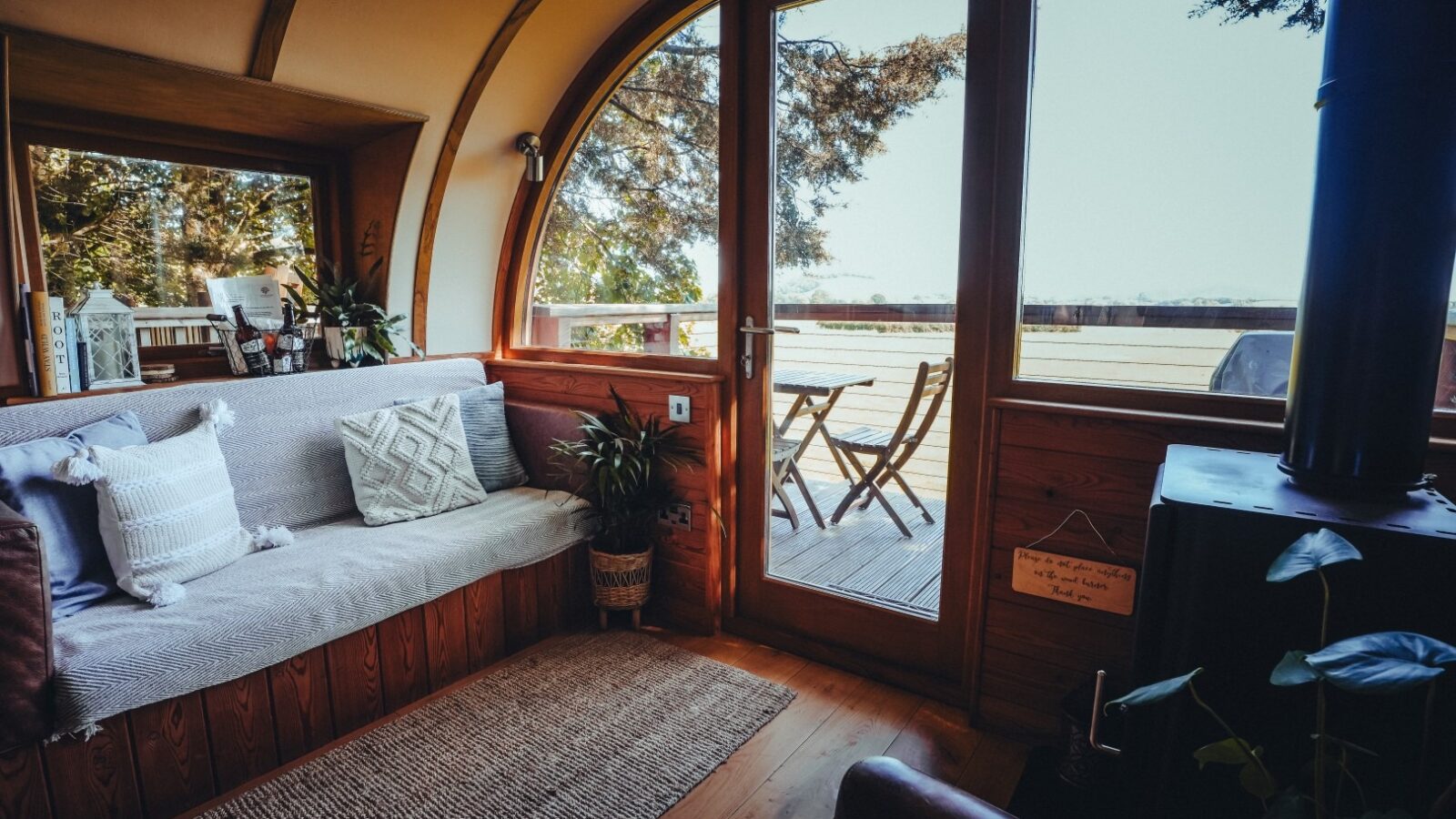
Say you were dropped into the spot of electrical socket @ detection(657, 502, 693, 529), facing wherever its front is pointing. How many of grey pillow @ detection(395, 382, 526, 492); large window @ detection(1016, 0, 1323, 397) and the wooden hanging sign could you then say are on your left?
2

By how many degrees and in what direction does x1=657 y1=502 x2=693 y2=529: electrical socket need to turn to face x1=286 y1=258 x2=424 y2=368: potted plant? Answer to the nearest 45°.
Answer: approximately 45° to its right

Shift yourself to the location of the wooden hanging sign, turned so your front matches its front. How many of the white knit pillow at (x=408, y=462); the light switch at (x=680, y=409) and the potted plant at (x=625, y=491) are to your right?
3

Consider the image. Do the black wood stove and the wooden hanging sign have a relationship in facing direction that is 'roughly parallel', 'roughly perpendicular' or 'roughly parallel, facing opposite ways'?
roughly parallel

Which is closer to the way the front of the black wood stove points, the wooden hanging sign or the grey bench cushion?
the grey bench cushion

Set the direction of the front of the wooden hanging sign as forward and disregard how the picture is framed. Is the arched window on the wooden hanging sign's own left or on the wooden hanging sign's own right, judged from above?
on the wooden hanging sign's own right

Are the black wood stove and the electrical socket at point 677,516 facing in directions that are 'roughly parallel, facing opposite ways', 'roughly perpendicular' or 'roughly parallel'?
roughly parallel

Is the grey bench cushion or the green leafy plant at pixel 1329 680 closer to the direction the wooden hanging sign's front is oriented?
the green leafy plant

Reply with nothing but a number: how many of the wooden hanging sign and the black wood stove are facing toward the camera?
2

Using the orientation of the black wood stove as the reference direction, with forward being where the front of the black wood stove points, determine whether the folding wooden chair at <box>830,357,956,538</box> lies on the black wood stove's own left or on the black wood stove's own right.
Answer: on the black wood stove's own right

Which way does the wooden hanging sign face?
toward the camera

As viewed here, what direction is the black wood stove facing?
toward the camera
